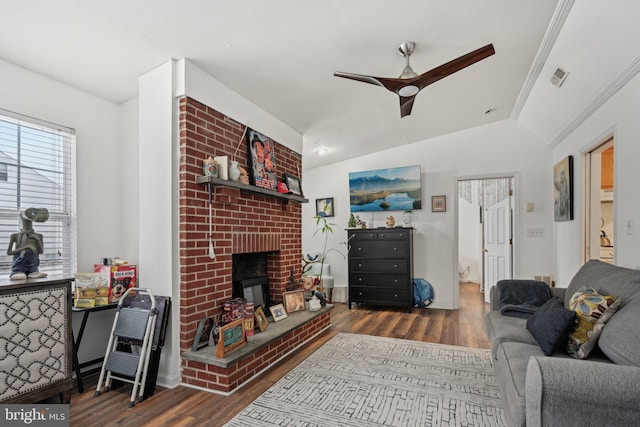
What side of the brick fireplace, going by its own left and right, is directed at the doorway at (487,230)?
left

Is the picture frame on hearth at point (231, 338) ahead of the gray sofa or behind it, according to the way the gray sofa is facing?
ahead

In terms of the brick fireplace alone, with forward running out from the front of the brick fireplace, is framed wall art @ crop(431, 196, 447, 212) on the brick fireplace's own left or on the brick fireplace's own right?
on the brick fireplace's own left

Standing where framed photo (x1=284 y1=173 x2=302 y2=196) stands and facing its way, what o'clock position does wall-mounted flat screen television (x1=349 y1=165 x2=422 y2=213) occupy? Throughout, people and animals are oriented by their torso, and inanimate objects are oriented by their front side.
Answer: The wall-mounted flat screen television is roughly at 9 o'clock from the framed photo.

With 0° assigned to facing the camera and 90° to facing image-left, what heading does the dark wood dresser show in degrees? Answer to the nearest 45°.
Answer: approximately 0°

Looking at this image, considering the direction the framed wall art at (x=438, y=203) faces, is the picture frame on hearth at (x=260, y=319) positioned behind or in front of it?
in front

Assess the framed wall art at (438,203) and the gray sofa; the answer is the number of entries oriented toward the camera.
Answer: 1

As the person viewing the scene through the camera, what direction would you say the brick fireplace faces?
facing the viewer and to the right of the viewer

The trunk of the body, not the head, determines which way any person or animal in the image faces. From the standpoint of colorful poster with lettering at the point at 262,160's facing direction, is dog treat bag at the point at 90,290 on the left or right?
on its right

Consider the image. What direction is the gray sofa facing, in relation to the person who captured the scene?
facing to the left of the viewer

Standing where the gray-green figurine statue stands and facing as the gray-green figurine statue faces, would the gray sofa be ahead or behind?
ahead
